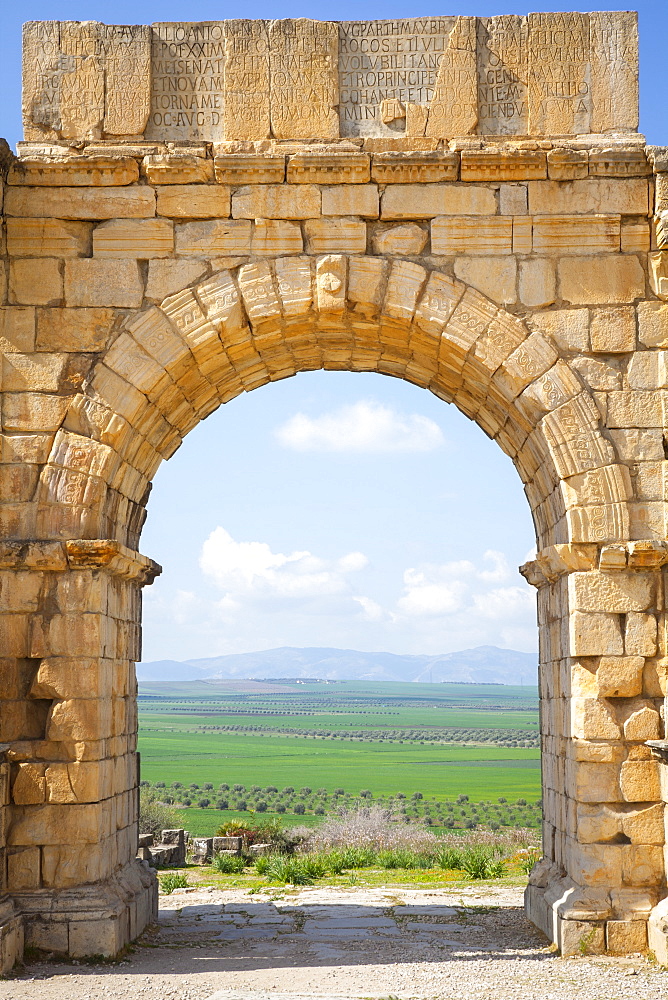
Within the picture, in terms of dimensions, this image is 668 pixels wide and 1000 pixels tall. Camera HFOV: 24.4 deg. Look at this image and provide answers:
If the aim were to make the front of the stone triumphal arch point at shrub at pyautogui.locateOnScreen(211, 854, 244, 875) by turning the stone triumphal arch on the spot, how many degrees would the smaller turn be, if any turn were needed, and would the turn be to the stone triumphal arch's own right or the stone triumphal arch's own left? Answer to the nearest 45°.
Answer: approximately 180°

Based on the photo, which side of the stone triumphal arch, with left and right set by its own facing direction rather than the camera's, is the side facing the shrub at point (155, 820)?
back

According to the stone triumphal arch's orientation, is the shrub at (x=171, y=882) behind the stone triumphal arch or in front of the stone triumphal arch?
behind

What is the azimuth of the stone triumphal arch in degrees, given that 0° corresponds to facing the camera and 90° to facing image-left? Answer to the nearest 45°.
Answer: approximately 0°

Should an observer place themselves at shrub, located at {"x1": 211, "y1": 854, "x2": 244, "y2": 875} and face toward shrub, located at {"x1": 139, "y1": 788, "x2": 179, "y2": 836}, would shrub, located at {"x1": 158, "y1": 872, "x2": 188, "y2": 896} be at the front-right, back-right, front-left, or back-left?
back-left
